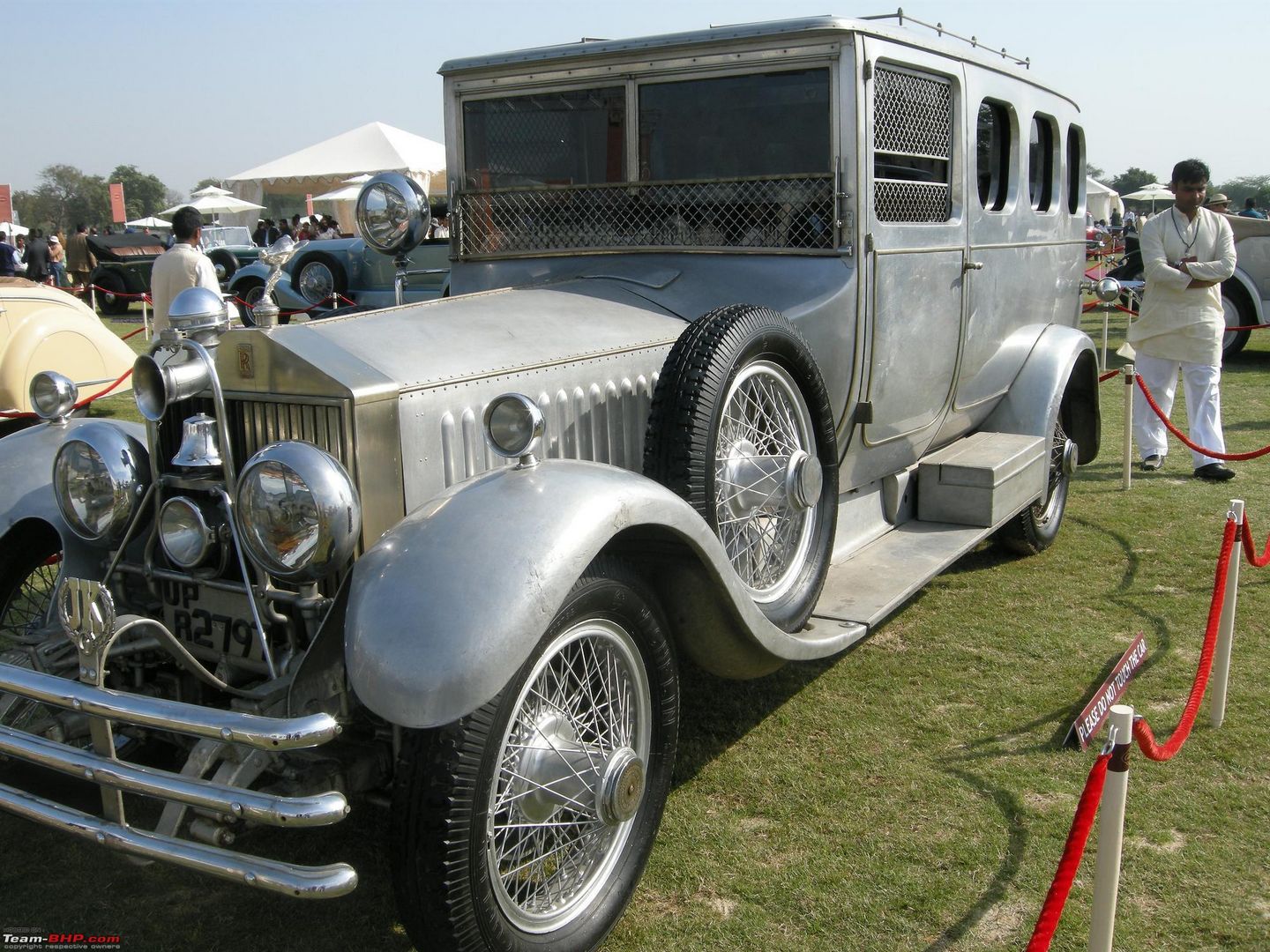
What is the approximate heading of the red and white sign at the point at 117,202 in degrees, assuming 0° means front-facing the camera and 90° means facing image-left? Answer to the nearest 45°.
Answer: approximately 0°

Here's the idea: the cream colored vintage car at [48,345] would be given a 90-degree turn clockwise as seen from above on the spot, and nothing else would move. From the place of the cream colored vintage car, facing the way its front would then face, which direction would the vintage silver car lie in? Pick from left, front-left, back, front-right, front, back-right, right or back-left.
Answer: back

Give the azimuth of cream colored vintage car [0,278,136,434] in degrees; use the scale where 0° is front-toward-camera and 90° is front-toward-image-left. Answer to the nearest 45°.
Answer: approximately 90°

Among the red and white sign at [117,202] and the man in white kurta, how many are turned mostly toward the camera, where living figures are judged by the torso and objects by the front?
2

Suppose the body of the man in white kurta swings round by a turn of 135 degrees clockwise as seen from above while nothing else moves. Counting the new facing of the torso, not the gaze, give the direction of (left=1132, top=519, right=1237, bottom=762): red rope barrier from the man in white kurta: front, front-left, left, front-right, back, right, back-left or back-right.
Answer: back-left

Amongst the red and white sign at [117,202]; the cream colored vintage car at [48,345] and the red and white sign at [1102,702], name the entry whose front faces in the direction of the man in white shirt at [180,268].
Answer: the red and white sign at [117,202]

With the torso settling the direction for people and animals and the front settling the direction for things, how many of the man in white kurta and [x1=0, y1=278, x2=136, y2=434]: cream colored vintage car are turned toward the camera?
1

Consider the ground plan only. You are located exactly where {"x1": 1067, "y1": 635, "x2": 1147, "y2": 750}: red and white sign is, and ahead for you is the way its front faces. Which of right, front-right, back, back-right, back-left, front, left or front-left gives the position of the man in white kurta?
back-left
